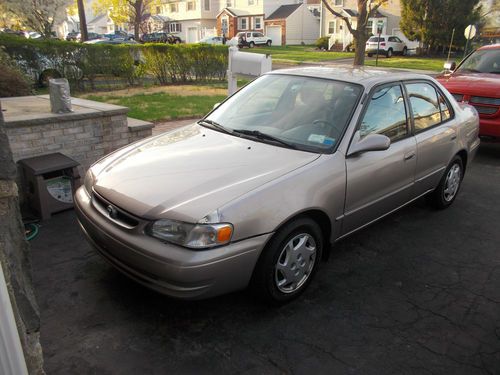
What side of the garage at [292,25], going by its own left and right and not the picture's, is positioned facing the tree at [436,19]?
left

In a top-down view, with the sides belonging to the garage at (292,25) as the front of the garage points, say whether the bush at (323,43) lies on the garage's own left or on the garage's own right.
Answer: on the garage's own left

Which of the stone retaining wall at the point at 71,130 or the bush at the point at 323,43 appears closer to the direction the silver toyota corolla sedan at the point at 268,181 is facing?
the stone retaining wall

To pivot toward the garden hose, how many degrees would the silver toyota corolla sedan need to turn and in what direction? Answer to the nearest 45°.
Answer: approximately 45° to its right

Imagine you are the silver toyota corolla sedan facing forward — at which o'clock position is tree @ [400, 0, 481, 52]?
The tree is roughly at 5 o'clock from the silver toyota corolla sedan.

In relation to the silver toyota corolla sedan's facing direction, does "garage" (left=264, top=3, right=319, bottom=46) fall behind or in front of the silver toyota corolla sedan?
behind

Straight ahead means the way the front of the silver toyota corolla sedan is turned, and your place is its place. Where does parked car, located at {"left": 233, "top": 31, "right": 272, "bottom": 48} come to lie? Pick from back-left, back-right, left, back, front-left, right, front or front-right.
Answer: back-right

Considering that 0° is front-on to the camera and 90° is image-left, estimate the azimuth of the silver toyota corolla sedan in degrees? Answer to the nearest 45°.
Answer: approximately 45°

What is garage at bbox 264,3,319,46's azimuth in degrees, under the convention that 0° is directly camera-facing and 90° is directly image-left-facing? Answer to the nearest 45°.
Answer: approximately 45°

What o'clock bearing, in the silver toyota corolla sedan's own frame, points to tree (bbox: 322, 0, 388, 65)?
The tree is roughly at 5 o'clock from the silver toyota corolla sedan.
